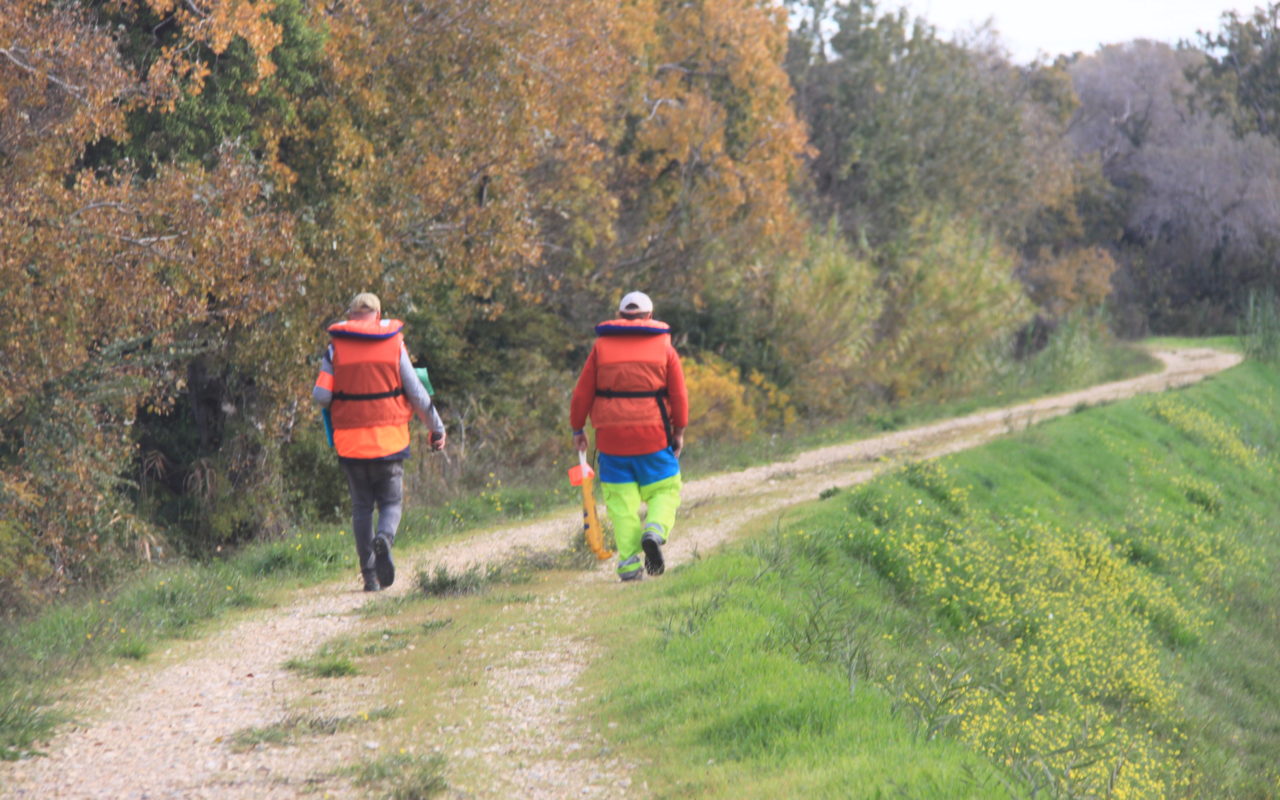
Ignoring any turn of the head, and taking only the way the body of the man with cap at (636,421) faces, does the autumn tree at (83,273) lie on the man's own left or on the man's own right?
on the man's own left

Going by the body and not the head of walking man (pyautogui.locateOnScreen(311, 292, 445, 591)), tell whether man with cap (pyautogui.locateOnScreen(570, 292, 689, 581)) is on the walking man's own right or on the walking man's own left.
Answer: on the walking man's own right

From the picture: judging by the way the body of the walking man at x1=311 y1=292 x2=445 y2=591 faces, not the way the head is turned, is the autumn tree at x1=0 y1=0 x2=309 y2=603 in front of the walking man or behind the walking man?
in front

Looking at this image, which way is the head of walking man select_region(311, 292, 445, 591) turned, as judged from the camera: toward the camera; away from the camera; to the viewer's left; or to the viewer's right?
away from the camera

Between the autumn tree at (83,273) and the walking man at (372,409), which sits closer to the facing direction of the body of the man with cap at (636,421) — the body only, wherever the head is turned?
the autumn tree

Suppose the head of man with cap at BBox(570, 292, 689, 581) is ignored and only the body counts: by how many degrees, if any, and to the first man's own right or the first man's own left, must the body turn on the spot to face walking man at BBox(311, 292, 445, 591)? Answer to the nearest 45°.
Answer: approximately 90° to the first man's own left

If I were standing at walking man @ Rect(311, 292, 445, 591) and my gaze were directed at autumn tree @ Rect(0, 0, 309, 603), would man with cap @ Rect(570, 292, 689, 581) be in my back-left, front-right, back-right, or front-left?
back-right

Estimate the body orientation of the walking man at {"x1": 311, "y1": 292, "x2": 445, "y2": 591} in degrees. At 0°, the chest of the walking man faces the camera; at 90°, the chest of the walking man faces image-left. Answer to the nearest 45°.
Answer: approximately 180°

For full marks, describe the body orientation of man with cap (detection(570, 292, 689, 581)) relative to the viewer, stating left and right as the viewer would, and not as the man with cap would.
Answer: facing away from the viewer

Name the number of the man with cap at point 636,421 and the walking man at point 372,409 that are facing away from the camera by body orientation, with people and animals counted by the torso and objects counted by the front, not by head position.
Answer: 2

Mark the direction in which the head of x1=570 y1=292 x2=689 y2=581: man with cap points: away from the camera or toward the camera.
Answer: away from the camera
